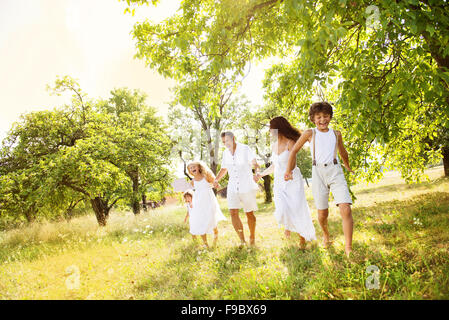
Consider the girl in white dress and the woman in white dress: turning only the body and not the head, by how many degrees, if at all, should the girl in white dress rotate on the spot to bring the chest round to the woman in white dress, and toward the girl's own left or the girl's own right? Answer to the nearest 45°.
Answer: approximately 90° to the girl's own left

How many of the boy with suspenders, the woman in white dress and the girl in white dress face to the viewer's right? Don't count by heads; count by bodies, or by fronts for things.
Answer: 0

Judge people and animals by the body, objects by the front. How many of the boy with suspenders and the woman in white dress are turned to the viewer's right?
0

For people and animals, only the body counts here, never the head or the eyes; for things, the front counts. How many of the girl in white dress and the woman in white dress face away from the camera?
0

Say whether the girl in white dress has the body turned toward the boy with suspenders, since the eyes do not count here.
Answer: no

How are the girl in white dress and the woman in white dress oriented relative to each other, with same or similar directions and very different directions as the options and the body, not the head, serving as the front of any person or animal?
same or similar directions

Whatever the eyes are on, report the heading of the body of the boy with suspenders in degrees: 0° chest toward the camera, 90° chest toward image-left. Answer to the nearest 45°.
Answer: approximately 0°

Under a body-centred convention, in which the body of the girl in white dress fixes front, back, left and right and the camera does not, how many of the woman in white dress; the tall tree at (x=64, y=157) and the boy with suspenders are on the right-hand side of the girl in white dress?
1

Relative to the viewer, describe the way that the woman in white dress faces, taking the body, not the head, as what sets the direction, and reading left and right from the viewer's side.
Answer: facing the viewer and to the left of the viewer
